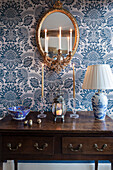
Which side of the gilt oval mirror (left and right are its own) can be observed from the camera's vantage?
front

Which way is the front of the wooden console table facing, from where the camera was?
facing the viewer

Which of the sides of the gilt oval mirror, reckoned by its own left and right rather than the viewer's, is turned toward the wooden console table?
front

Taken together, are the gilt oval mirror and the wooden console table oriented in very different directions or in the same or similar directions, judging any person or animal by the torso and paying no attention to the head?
same or similar directions

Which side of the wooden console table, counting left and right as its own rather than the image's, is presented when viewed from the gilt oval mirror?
back

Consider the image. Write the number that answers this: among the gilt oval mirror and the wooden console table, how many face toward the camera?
2
